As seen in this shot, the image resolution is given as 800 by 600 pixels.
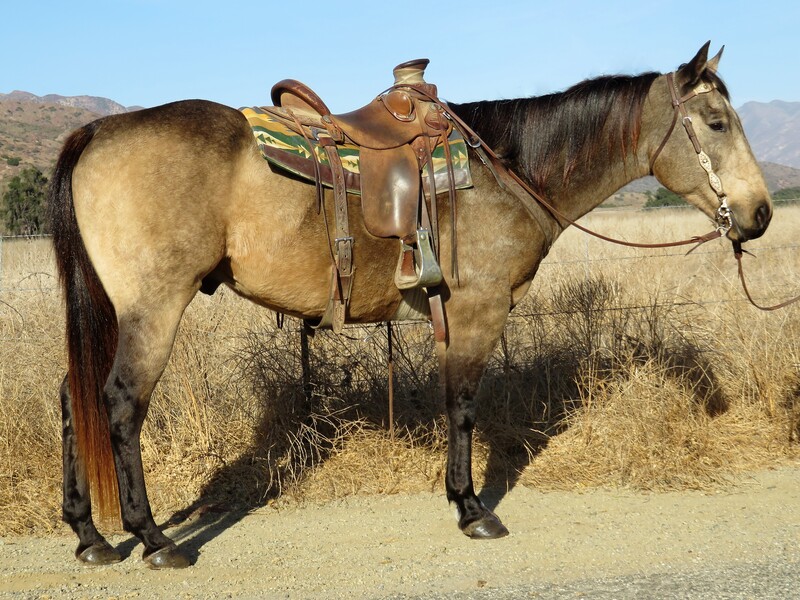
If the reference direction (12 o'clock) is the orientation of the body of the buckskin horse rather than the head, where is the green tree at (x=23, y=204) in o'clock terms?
The green tree is roughly at 8 o'clock from the buckskin horse.

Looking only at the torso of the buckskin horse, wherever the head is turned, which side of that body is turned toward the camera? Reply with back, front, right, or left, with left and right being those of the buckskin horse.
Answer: right

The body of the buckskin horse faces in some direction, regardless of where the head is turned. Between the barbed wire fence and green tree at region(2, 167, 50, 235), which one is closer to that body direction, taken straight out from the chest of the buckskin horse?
the barbed wire fence

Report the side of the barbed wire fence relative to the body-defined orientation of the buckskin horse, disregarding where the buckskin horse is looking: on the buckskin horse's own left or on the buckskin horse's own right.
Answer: on the buckskin horse's own left
